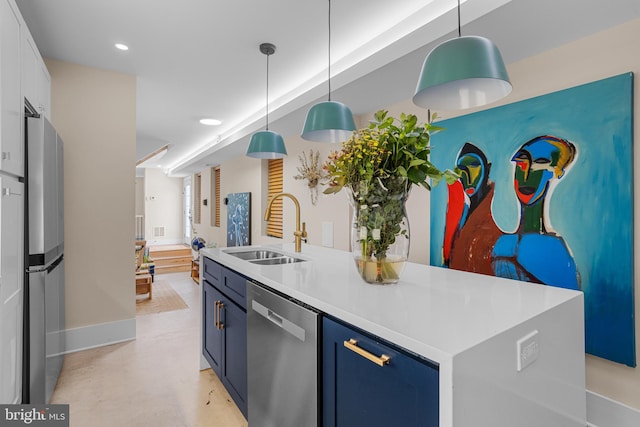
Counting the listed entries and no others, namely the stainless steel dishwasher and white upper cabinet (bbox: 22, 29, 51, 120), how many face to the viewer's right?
1

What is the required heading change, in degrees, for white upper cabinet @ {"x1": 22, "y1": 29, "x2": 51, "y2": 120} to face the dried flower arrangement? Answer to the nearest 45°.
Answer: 0° — it already faces it

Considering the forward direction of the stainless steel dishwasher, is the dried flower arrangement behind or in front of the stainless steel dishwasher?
behind

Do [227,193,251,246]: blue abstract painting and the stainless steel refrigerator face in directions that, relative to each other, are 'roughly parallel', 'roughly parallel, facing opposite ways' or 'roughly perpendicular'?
roughly parallel, facing opposite ways

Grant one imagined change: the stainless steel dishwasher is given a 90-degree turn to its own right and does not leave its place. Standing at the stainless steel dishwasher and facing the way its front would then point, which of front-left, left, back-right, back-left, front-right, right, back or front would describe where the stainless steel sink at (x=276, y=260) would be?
front-right

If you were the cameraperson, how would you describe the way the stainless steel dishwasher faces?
facing the viewer and to the left of the viewer

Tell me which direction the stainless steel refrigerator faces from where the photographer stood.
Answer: facing to the right of the viewer

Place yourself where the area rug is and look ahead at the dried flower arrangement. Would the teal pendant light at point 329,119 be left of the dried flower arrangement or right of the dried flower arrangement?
right

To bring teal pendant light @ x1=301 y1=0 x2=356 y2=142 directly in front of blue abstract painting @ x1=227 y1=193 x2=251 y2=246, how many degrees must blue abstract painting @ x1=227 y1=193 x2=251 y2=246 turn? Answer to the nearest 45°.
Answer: approximately 45° to its left

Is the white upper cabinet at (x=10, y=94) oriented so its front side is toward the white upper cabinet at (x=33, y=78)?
no

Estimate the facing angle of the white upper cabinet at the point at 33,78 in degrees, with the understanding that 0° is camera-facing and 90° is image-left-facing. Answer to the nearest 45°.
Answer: approximately 270°

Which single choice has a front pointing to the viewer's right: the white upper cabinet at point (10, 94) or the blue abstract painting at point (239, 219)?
the white upper cabinet

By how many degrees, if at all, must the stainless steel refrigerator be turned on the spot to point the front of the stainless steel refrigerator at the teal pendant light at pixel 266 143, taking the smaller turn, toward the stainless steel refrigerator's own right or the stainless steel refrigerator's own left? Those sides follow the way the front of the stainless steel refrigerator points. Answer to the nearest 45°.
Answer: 0° — it already faces it

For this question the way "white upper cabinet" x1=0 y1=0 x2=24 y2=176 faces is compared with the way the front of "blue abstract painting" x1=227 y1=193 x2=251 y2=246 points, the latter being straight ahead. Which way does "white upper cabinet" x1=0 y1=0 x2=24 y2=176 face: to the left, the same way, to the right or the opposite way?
the opposite way

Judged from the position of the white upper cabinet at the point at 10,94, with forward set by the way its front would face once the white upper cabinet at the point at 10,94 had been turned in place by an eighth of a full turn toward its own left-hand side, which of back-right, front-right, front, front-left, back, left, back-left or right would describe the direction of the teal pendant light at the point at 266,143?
front-right

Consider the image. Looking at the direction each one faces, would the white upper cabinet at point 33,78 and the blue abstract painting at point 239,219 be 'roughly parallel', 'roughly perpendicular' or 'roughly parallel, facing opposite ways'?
roughly parallel, facing opposite ways

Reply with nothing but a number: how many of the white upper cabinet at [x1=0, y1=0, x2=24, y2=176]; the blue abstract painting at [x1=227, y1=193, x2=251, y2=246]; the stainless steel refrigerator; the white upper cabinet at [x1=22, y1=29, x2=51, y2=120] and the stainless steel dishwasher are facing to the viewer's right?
3
